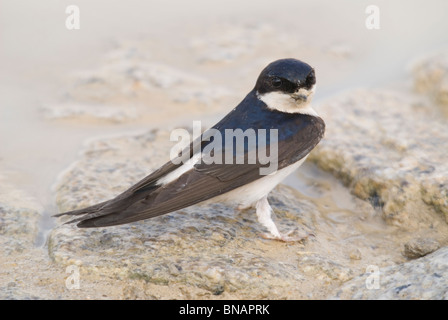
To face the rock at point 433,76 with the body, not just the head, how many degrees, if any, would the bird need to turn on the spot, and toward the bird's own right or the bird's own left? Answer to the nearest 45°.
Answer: approximately 45° to the bird's own left

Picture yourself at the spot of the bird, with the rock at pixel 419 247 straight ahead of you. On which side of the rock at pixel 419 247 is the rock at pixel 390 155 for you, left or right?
left

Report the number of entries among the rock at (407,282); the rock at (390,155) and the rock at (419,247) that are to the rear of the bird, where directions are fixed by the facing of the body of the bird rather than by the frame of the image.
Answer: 0

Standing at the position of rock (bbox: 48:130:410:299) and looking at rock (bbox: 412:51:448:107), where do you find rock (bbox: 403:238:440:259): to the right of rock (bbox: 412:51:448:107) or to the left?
right

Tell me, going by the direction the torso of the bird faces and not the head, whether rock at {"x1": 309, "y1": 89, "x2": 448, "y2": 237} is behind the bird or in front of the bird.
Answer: in front

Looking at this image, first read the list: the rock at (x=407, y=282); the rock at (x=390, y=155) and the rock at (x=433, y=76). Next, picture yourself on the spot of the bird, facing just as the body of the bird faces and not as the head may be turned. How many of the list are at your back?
0

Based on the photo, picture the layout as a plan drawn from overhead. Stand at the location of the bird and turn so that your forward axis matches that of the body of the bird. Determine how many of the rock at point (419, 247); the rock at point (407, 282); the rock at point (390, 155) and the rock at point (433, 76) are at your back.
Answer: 0

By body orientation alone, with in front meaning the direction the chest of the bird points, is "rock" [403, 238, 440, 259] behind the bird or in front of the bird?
in front

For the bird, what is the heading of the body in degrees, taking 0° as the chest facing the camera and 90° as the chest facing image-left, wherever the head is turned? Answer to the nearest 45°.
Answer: approximately 270°

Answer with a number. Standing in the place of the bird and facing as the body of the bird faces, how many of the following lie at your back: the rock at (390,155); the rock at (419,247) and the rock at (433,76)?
0

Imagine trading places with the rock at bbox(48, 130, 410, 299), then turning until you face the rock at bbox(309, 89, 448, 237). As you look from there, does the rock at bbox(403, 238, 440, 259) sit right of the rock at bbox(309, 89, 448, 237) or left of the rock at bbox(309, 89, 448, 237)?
right
